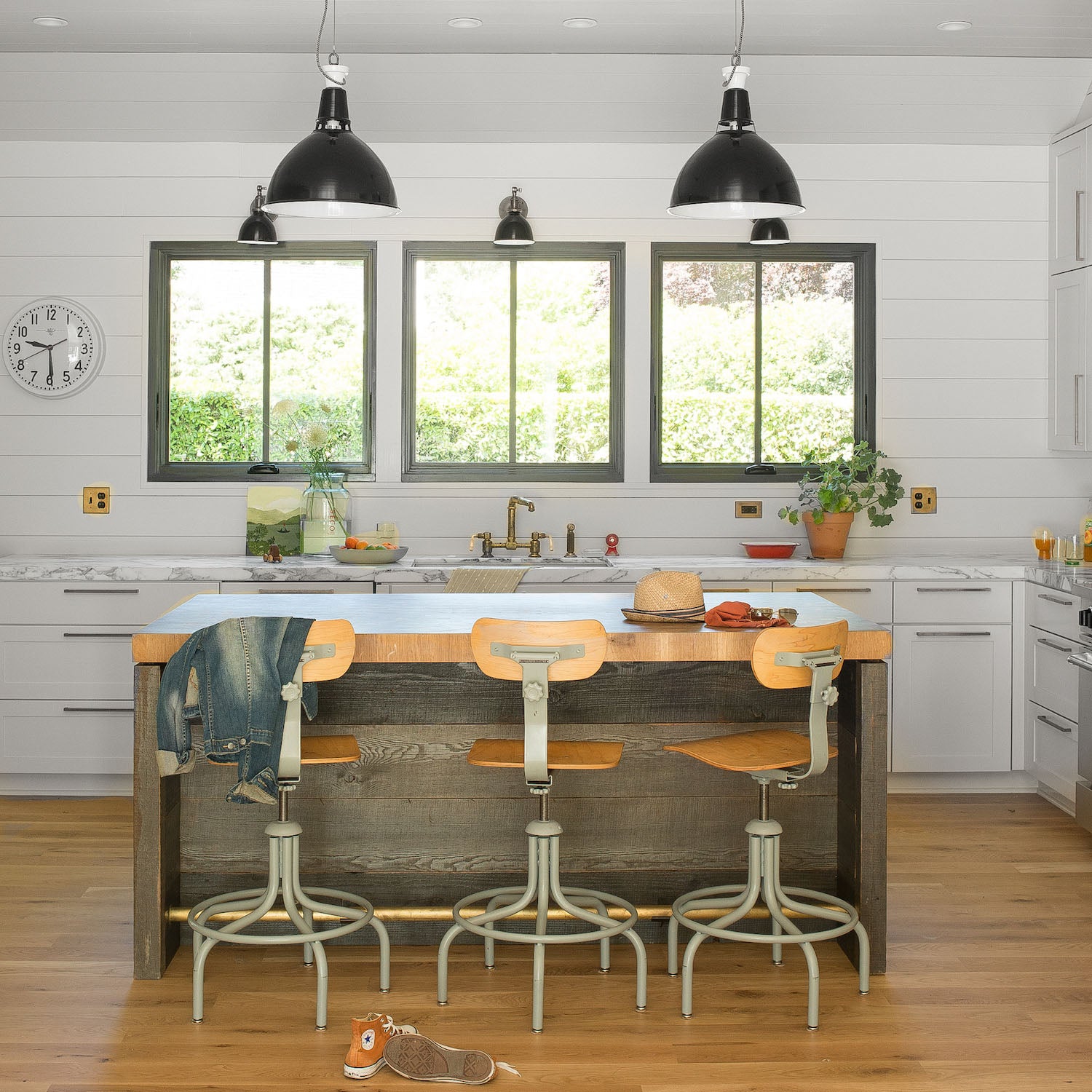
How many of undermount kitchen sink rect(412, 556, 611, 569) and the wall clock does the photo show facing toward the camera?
2

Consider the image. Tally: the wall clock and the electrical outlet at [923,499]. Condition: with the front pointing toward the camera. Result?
2

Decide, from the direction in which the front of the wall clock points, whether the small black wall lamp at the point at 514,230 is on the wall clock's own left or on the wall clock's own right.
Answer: on the wall clock's own left

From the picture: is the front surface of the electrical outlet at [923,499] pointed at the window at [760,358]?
no

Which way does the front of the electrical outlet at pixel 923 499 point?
toward the camera

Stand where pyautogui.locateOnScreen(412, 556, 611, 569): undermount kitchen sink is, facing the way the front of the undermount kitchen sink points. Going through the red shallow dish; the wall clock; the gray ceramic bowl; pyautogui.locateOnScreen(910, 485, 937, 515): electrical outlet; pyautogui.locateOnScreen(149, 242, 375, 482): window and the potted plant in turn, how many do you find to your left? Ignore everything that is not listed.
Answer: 3

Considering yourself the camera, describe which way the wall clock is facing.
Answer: facing the viewer

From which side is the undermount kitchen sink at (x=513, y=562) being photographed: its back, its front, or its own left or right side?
front

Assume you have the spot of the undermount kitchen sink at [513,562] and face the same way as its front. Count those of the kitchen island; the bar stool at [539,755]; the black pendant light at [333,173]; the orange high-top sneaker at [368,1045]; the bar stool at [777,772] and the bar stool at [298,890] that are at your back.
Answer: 0

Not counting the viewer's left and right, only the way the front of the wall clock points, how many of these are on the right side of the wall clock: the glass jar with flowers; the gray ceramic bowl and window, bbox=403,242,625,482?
0

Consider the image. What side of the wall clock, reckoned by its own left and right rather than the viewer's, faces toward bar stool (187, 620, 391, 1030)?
front

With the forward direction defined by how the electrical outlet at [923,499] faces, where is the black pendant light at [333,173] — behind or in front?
in front

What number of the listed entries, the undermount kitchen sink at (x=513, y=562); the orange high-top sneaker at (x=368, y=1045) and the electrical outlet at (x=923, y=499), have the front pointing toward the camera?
2

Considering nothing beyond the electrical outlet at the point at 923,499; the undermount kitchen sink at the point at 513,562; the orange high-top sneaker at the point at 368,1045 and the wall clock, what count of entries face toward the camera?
3

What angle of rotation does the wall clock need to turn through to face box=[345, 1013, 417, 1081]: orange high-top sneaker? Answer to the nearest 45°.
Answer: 0° — it already faces it

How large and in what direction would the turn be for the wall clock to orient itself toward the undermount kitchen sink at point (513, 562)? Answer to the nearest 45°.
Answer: approximately 45° to its left

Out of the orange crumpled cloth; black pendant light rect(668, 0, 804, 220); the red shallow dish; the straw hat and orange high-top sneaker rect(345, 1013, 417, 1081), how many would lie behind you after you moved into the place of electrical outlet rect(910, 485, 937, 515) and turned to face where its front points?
0
